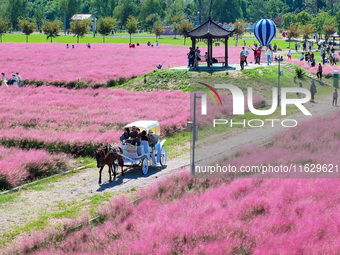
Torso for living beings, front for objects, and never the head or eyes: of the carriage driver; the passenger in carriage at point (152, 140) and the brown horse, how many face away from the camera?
0

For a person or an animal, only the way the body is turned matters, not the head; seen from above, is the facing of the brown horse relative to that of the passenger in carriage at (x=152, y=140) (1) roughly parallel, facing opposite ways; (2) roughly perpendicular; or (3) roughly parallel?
roughly parallel

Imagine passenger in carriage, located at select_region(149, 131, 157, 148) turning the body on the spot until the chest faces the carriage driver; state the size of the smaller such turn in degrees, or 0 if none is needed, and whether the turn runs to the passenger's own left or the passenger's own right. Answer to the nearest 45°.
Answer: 0° — they already face them

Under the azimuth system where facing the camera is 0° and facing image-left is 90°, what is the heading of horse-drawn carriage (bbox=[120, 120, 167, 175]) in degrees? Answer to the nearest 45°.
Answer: approximately 45°

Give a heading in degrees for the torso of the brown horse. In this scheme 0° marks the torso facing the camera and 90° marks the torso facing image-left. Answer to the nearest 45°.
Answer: approximately 45°

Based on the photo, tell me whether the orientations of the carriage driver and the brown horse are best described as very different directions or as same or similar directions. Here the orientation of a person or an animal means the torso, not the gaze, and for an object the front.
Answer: same or similar directions

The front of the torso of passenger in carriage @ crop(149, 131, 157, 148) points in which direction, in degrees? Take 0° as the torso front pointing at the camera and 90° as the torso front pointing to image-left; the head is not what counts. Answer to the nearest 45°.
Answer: approximately 45°

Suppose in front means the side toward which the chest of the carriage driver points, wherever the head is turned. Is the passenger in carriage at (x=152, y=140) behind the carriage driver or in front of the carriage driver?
behind

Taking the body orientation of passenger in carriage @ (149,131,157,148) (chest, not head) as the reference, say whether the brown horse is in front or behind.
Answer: in front

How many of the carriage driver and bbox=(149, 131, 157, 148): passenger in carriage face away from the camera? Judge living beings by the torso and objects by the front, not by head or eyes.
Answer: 0

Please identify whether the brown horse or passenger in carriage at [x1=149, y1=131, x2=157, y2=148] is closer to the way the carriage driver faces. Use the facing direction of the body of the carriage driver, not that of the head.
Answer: the brown horse
